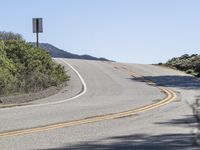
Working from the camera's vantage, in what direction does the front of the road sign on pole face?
facing away from the viewer
